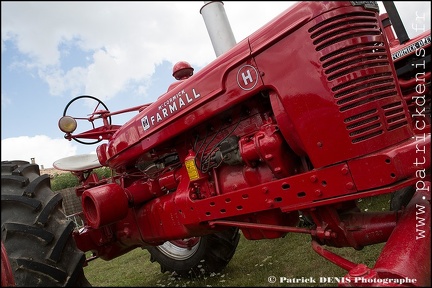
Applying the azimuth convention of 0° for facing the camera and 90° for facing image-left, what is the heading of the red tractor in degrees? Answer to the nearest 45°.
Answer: approximately 315°
